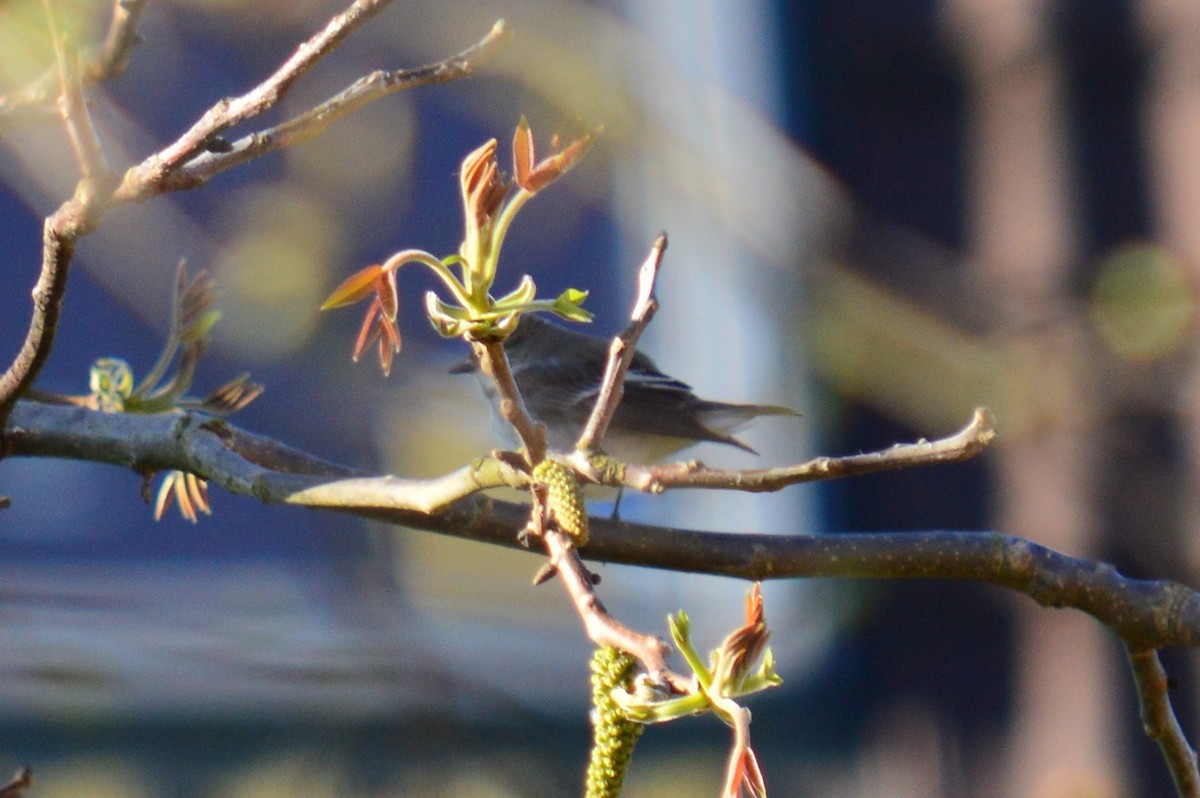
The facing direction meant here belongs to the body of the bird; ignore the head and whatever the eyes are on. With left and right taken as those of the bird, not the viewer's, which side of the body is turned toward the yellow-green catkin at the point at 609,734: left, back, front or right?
left

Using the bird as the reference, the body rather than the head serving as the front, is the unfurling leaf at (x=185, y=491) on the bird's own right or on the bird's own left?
on the bird's own left

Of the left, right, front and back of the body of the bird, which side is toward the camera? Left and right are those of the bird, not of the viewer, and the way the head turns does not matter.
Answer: left

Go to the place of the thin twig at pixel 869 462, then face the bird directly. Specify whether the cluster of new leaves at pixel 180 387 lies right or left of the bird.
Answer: left

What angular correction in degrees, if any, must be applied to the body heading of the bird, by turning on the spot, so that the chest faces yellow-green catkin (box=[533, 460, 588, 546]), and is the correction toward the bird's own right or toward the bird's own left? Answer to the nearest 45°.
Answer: approximately 90° to the bird's own left

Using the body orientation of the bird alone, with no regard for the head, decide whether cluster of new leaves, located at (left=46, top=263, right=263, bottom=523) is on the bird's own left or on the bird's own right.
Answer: on the bird's own left

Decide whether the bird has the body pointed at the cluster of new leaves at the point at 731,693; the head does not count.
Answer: no
